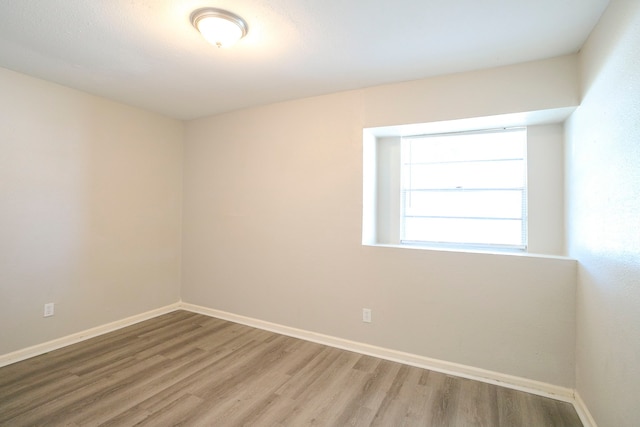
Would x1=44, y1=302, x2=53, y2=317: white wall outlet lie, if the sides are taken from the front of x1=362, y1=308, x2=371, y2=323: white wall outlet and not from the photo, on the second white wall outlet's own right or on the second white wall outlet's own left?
on the second white wall outlet's own right

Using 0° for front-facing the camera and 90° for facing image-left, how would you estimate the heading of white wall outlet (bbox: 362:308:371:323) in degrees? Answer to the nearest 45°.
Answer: approximately 0°
